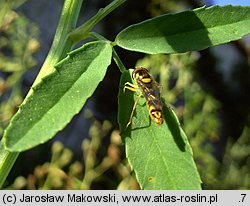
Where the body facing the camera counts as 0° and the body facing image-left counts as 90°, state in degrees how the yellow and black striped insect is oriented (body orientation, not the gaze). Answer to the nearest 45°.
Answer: approximately 135°
